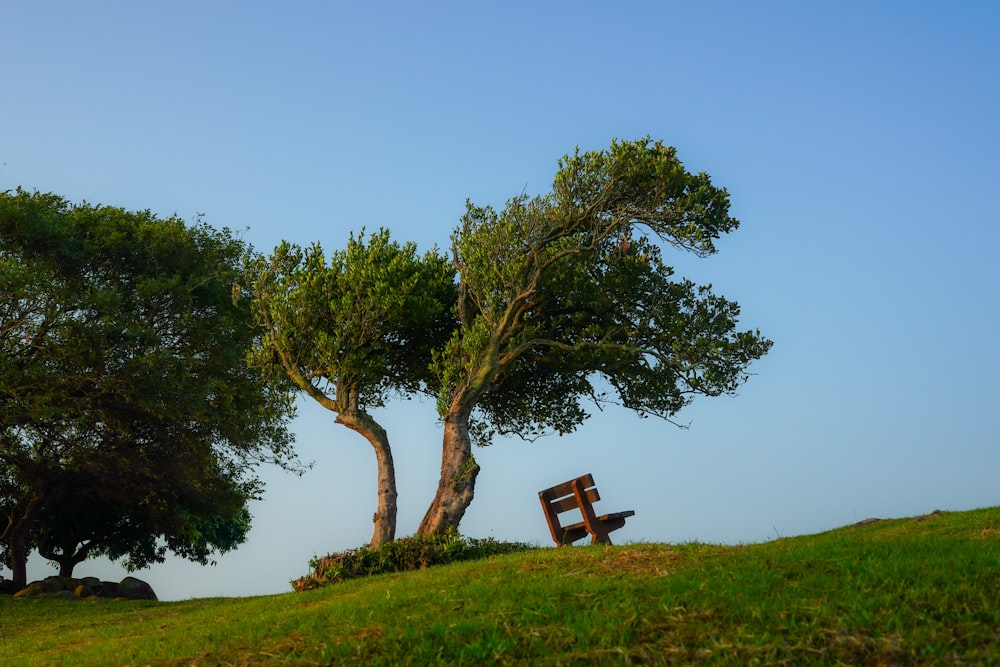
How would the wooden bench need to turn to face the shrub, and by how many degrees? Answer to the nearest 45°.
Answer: approximately 135° to its left

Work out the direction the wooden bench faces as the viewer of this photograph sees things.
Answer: facing away from the viewer and to the right of the viewer
